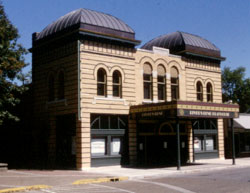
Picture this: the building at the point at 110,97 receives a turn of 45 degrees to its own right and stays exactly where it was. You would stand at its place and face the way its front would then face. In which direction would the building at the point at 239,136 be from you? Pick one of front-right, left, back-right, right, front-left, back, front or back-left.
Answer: back-left

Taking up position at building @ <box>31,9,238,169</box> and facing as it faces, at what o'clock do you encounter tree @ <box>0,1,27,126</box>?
The tree is roughly at 4 o'clock from the building.

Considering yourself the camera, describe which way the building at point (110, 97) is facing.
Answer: facing the viewer and to the right of the viewer
